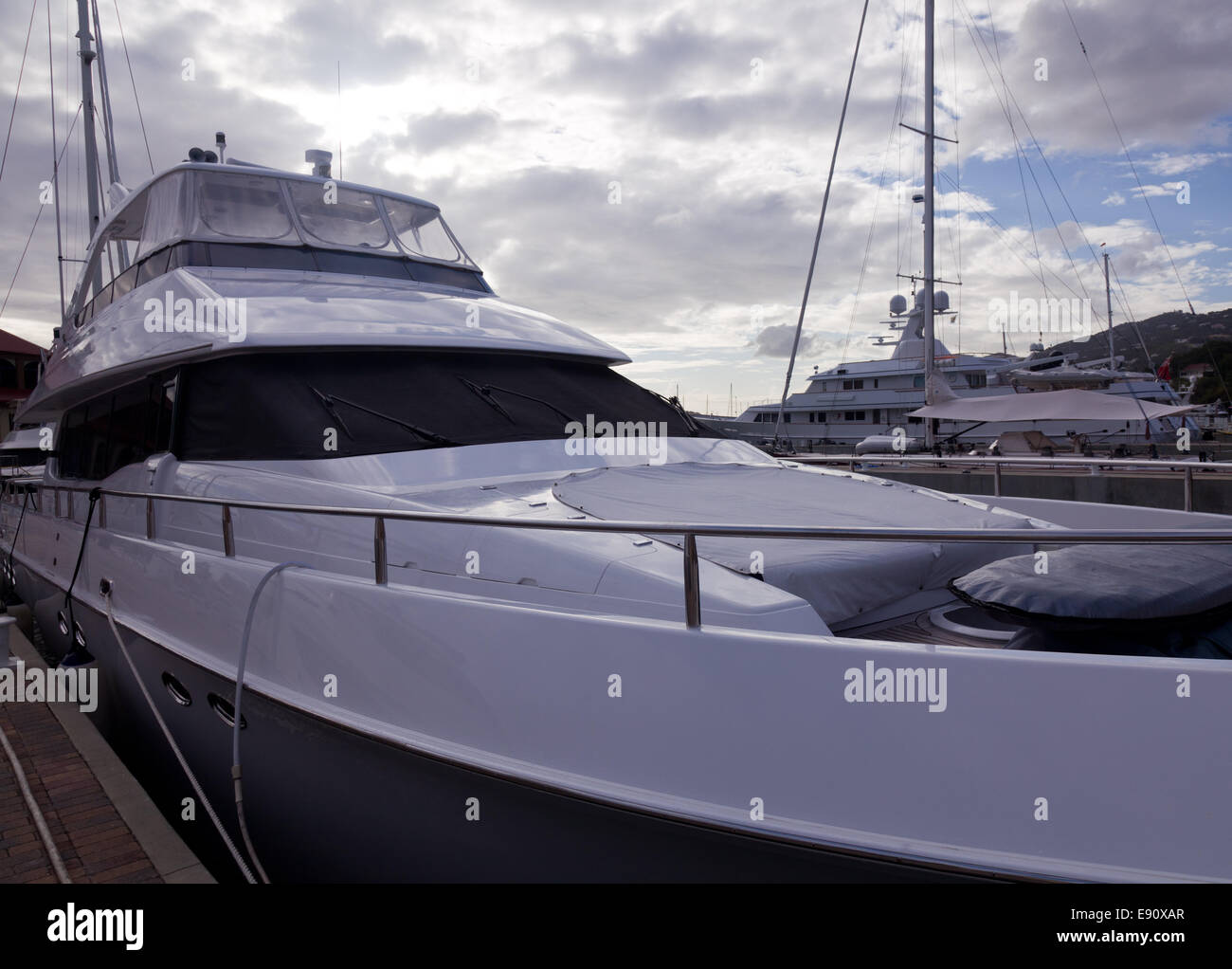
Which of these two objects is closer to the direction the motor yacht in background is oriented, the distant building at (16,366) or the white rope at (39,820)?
the distant building

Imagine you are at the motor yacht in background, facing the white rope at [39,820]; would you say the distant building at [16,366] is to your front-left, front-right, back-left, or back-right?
front-right

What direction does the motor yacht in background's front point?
to the viewer's left

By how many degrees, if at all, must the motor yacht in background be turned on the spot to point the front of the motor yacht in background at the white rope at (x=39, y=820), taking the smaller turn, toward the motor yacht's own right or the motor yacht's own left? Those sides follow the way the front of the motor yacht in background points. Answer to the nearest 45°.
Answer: approximately 90° to the motor yacht's own left

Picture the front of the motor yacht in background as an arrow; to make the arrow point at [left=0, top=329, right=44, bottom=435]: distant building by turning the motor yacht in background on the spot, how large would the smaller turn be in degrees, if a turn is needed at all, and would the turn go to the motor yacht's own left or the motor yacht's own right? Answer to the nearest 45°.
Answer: approximately 45° to the motor yacht's own left

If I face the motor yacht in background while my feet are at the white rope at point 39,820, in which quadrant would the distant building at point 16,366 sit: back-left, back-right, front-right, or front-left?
front-left
